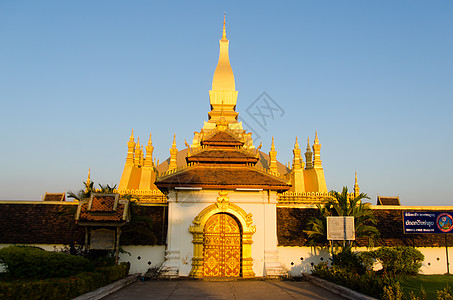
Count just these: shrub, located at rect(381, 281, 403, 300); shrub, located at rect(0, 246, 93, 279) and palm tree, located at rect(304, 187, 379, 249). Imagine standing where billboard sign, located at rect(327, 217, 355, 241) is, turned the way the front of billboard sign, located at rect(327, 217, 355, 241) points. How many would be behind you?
1

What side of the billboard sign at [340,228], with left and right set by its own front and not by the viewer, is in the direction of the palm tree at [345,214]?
back

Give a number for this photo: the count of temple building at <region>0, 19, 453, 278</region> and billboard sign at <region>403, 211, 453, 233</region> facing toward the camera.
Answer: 2

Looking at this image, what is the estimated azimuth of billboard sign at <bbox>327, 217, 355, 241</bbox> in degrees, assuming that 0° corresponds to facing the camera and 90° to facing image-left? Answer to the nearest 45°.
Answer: approximately 0°

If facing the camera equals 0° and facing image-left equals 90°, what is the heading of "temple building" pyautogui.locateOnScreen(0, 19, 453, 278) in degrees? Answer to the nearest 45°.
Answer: approximately 0°

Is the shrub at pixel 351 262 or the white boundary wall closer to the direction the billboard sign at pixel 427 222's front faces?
the shrub

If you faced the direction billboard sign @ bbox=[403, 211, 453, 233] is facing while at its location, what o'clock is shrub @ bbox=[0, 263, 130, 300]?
The shrub is roughly at 1 o'clock from the billboard sign.

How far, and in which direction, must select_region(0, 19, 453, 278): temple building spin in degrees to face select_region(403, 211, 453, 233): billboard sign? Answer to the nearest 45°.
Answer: approximately 90° to its left
